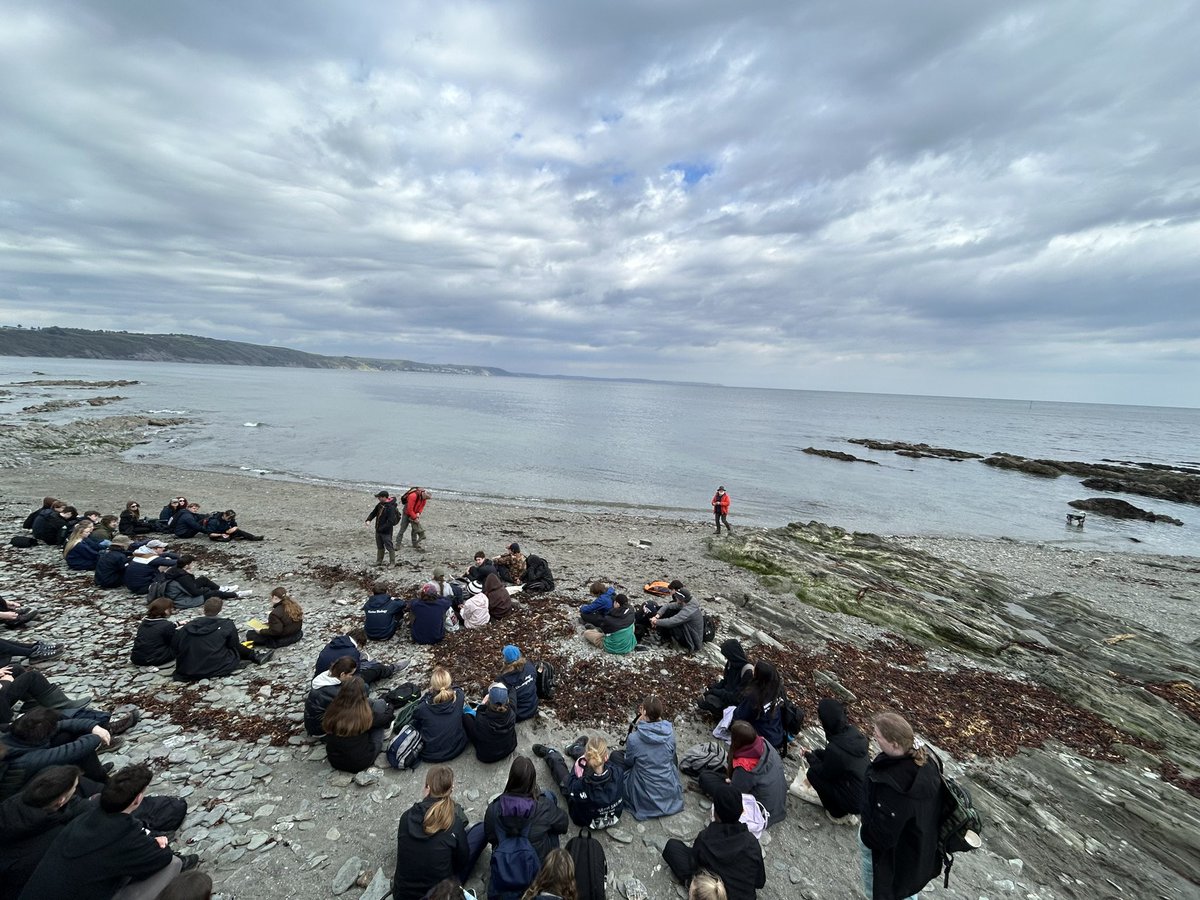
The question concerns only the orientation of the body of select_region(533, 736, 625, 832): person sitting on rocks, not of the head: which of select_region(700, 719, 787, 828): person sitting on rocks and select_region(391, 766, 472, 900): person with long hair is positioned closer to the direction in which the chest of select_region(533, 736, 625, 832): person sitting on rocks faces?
the person with long hair

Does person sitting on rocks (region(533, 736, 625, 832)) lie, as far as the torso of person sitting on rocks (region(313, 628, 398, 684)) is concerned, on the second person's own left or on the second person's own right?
on the second person's own right

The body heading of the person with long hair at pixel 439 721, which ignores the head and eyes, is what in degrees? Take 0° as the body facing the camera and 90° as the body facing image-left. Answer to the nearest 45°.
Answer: approximately 180°

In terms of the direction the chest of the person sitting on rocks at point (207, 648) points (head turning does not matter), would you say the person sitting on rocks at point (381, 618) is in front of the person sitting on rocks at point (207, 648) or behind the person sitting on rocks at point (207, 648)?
in front

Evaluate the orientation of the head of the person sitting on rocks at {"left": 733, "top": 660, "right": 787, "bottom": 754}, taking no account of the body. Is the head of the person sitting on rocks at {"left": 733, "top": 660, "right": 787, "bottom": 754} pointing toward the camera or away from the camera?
away from the camera

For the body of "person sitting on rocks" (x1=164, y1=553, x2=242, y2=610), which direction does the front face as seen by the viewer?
to the viewer's right

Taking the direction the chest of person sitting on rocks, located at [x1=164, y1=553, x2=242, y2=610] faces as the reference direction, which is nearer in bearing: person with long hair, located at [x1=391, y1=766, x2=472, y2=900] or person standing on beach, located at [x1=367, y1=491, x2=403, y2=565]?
the person standing on beach

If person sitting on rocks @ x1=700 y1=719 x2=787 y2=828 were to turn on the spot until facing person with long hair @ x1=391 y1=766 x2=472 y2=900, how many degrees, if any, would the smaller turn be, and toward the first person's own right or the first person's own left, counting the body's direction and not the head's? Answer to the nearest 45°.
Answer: approximately 90° to the first person's own left

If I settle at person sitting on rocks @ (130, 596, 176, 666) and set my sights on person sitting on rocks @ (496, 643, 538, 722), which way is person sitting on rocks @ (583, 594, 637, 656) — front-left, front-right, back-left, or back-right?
front-left

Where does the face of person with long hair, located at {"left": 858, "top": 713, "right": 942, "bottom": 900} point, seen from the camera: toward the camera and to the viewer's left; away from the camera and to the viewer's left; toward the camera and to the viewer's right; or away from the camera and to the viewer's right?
away from the camera and to the viewer's left

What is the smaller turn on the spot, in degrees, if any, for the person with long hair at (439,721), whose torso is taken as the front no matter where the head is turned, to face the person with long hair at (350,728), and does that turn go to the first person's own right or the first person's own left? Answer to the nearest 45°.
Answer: approximately 90° to the first person's own left

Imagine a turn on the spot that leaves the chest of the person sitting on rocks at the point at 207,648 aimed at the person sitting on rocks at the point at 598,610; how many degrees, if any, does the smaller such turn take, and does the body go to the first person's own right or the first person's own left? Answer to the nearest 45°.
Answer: approximately 45° to the first person's own right

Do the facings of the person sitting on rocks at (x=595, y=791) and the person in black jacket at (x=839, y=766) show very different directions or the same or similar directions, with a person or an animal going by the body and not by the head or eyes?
same or similar directions

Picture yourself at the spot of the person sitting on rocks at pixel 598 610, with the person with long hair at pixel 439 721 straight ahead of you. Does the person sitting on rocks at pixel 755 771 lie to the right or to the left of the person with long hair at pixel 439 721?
left

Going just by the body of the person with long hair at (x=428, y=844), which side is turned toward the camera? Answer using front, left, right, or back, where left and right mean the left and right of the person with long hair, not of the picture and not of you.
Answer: back

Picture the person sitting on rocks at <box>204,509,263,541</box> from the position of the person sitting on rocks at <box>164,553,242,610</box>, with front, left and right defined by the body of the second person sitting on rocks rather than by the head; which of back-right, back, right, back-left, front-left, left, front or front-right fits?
left

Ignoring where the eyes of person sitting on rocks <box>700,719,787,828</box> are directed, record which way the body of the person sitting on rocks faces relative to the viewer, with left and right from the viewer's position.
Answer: facing away from the viewer and to the left of the viewer

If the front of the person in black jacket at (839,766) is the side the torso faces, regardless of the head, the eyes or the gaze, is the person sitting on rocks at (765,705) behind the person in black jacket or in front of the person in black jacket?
in front

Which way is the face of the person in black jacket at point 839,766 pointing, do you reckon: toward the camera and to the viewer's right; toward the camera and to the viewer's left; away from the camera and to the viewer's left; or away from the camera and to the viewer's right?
away from the camera and to the viewer's left
